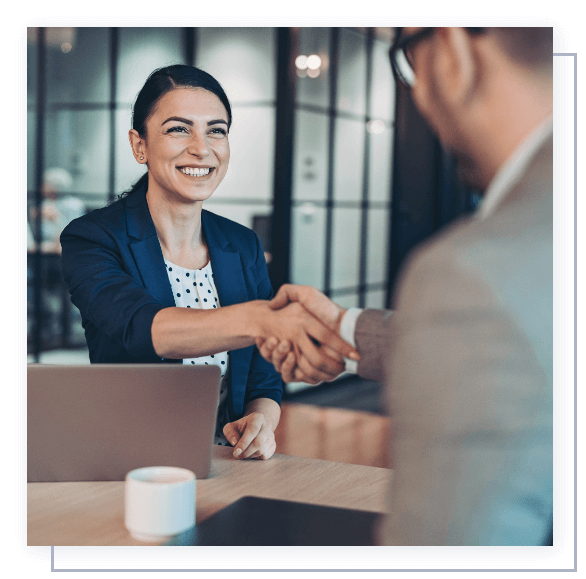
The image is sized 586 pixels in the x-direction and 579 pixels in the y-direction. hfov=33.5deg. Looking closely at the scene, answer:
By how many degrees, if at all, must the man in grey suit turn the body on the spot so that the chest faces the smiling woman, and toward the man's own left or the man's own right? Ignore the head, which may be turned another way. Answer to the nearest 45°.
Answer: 0° — they already face them

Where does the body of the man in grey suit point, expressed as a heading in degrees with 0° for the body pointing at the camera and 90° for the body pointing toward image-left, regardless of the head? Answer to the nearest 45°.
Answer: approximately 135°

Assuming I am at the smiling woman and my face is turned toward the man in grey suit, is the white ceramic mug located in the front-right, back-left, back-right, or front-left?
front-right

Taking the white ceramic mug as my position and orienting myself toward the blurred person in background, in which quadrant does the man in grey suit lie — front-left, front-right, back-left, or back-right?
back-right

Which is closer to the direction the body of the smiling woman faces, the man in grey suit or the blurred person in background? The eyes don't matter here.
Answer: the man in grey suit

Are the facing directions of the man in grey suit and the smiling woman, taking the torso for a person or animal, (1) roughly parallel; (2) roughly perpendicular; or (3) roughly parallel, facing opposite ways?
roughly parallel, facing opposite ways

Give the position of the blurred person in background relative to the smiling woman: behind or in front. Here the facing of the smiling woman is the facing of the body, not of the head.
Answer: behind

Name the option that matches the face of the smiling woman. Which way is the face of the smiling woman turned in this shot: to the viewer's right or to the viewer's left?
to the viewer's right

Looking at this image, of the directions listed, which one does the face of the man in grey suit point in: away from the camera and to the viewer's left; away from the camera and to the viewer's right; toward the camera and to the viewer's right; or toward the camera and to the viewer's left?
away from the camera and to the viewer's left
